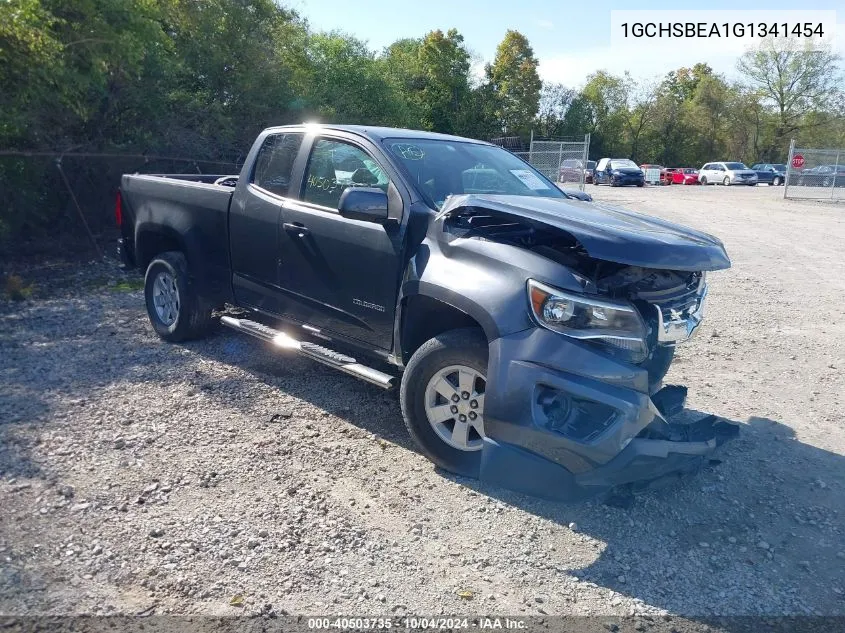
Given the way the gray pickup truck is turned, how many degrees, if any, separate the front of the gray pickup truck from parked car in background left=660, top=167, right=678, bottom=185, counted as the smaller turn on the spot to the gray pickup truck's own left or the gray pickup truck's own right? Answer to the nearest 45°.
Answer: approximately 135° to the gray pickup truck's own left

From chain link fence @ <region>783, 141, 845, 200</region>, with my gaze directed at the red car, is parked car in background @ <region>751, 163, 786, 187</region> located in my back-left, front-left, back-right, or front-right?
front-right

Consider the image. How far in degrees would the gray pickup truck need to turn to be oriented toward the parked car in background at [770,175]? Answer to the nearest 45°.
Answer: approximately 90° to its left

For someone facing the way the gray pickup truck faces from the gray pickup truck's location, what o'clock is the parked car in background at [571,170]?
The parked car in background is roughly at 8 o'clock from the gray pickup truck.

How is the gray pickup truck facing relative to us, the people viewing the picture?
facing the viewer and to the right of the viewer

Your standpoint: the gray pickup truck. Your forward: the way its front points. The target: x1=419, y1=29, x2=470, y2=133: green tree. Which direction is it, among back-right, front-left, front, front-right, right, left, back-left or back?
back-left

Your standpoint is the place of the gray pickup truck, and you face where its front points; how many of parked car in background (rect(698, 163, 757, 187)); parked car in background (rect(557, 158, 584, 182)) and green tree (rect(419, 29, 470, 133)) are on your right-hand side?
0

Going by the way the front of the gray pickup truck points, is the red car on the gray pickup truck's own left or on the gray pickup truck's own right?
on the gray pickup truck's own left

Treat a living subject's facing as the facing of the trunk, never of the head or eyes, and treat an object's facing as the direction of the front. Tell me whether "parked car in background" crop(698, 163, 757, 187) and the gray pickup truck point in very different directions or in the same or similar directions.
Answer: same or similar directions

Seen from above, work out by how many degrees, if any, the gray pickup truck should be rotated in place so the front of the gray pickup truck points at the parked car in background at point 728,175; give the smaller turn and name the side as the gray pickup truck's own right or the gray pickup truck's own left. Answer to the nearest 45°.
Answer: approximately 90° to the gray pickup truck's own left

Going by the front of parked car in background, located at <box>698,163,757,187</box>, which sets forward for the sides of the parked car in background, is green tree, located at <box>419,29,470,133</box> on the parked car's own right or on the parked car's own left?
on the parked car's own right

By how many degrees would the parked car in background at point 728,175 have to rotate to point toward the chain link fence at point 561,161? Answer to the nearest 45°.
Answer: approximately 45° to its right
